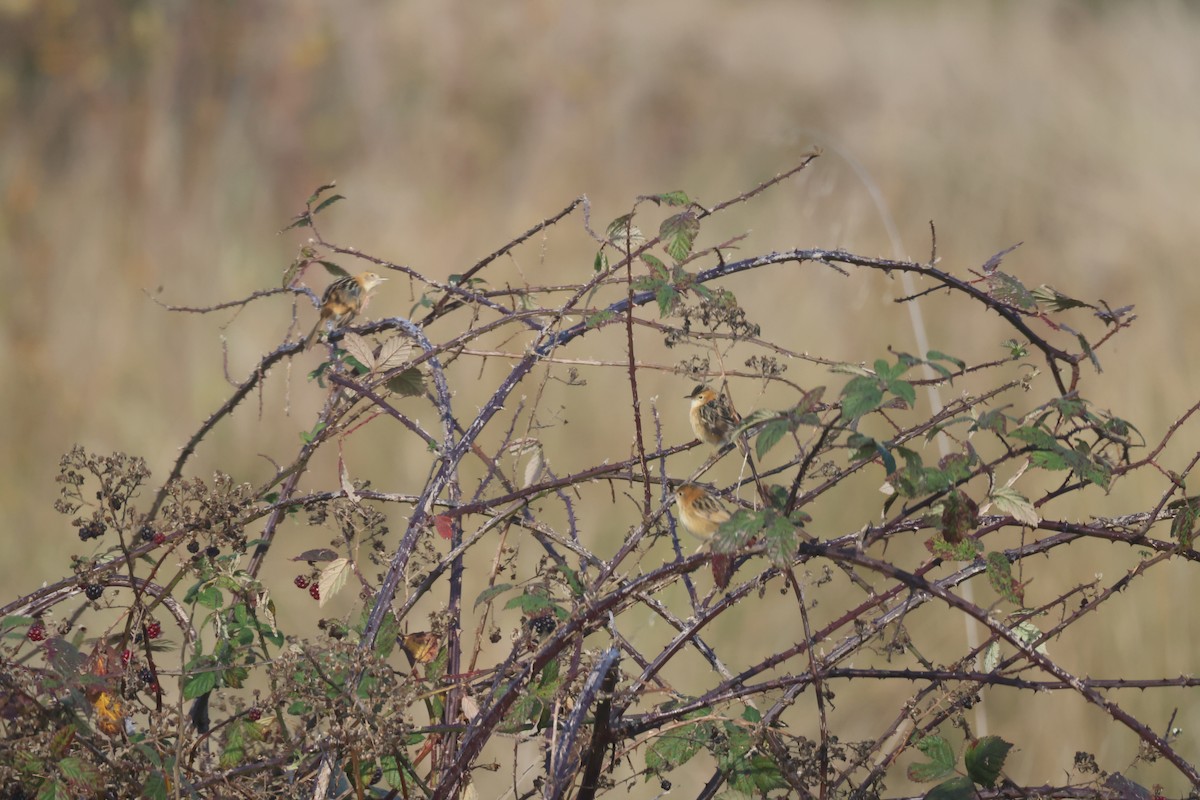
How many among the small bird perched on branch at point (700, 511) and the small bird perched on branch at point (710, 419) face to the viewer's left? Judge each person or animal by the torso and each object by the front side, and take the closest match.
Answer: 2

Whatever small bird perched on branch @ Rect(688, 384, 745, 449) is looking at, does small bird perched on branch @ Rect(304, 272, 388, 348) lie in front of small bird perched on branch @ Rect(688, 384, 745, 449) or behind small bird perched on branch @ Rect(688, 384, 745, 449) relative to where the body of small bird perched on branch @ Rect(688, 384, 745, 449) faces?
in front

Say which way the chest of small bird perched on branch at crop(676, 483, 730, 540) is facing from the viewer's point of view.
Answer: to the viewer's left

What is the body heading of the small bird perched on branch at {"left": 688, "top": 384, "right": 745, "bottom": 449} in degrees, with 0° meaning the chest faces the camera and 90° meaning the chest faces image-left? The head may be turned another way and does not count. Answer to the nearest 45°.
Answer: approximately 90°
